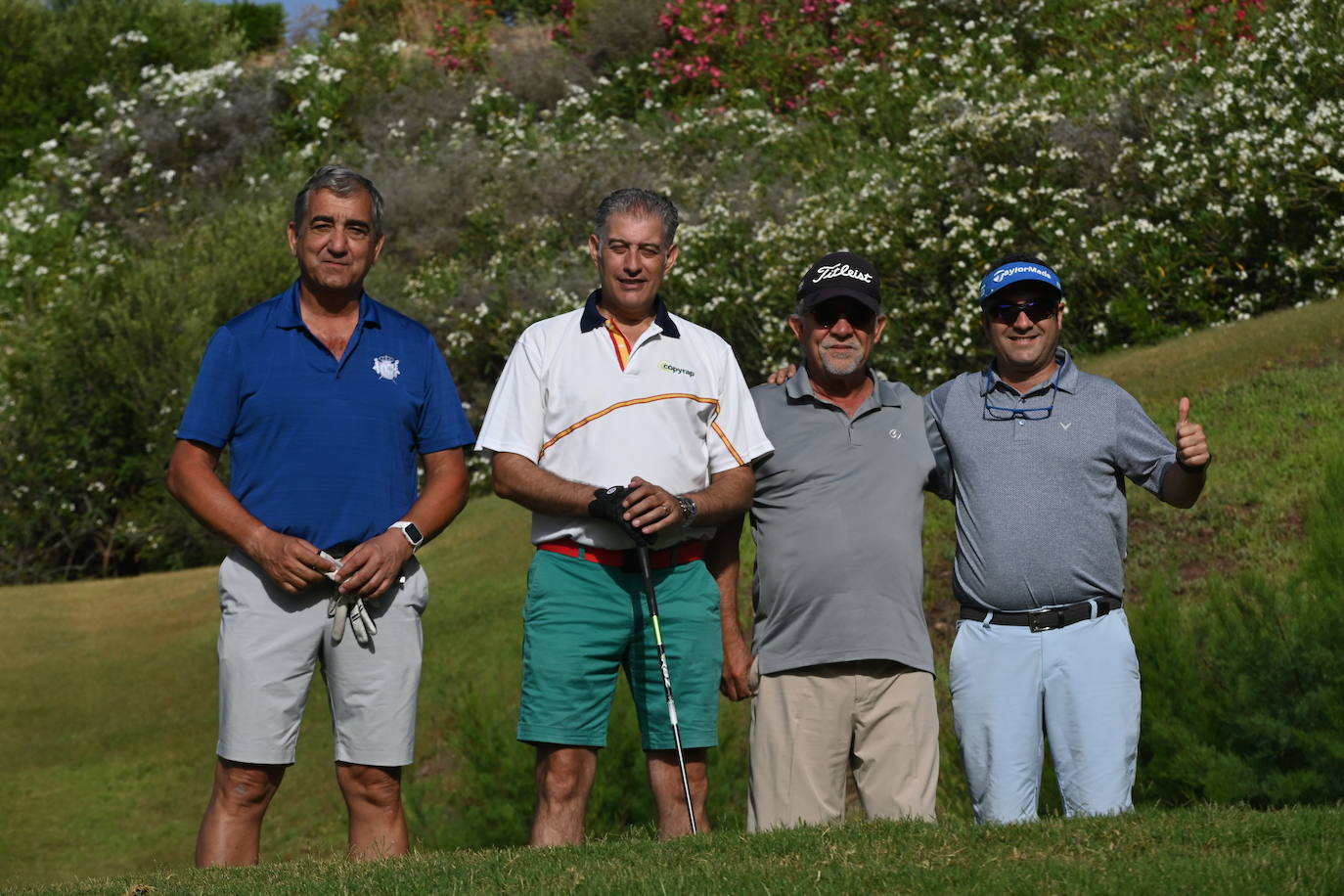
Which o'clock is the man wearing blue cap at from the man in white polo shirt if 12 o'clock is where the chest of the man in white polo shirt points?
The man wearing blue cap is roughly at 9 o'clock from the man in white polo shirt.

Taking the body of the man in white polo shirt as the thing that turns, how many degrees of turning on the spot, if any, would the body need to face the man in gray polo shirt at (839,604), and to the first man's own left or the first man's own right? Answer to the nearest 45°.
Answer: approximately 90° to the first man's own left

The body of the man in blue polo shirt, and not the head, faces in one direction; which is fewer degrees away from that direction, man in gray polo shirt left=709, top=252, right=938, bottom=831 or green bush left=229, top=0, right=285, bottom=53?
the man in gray polo shirt

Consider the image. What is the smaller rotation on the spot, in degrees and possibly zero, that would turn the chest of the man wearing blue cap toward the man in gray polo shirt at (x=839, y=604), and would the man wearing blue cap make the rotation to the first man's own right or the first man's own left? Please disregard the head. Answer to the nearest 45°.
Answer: approximately 90° to the first man's own right

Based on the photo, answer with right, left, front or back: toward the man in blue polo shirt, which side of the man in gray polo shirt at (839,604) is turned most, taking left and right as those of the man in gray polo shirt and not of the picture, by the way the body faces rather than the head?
right

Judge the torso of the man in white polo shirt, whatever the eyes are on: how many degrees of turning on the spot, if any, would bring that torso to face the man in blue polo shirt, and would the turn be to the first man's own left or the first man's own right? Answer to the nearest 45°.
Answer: approximately 90° to the first man's own right

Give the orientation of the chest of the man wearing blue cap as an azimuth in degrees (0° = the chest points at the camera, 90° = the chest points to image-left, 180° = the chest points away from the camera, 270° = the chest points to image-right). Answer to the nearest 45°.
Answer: approximately 0°

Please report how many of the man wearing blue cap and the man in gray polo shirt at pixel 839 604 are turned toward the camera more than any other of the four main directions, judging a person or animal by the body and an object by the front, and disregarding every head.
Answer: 2
